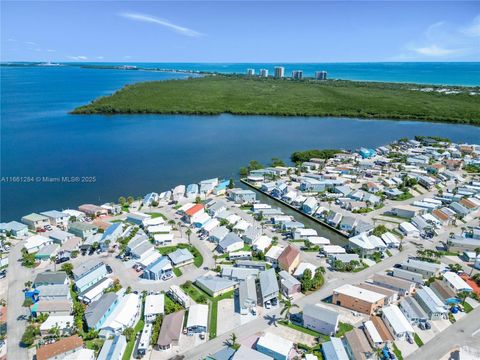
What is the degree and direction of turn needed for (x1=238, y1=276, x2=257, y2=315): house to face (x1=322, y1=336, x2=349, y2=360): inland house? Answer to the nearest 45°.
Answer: approximately 45° to its left

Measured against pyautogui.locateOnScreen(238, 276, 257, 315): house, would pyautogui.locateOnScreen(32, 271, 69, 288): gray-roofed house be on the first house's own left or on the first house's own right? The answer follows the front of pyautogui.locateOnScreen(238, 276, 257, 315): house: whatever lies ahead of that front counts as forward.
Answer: on the first house's own right

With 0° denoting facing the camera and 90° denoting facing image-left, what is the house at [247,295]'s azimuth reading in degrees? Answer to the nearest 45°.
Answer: approximately 0°

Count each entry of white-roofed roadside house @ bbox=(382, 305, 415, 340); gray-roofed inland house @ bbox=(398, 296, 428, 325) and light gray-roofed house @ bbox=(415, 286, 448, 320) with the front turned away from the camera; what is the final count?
0

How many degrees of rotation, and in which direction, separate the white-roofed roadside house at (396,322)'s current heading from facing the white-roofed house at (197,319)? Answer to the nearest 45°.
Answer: approximately 90° to its right

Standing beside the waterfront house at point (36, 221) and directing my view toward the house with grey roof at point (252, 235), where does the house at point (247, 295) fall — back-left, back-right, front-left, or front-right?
front-right

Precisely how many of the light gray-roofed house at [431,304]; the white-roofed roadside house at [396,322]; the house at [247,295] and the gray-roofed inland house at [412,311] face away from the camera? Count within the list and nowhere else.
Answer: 0

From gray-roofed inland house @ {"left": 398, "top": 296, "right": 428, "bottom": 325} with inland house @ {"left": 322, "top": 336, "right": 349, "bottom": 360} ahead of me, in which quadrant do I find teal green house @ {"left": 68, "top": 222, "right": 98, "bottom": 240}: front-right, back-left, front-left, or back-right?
front-right

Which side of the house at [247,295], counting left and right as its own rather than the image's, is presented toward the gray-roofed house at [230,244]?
back

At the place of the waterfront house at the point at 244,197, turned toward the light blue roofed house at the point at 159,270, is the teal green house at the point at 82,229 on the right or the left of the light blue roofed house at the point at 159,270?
right
